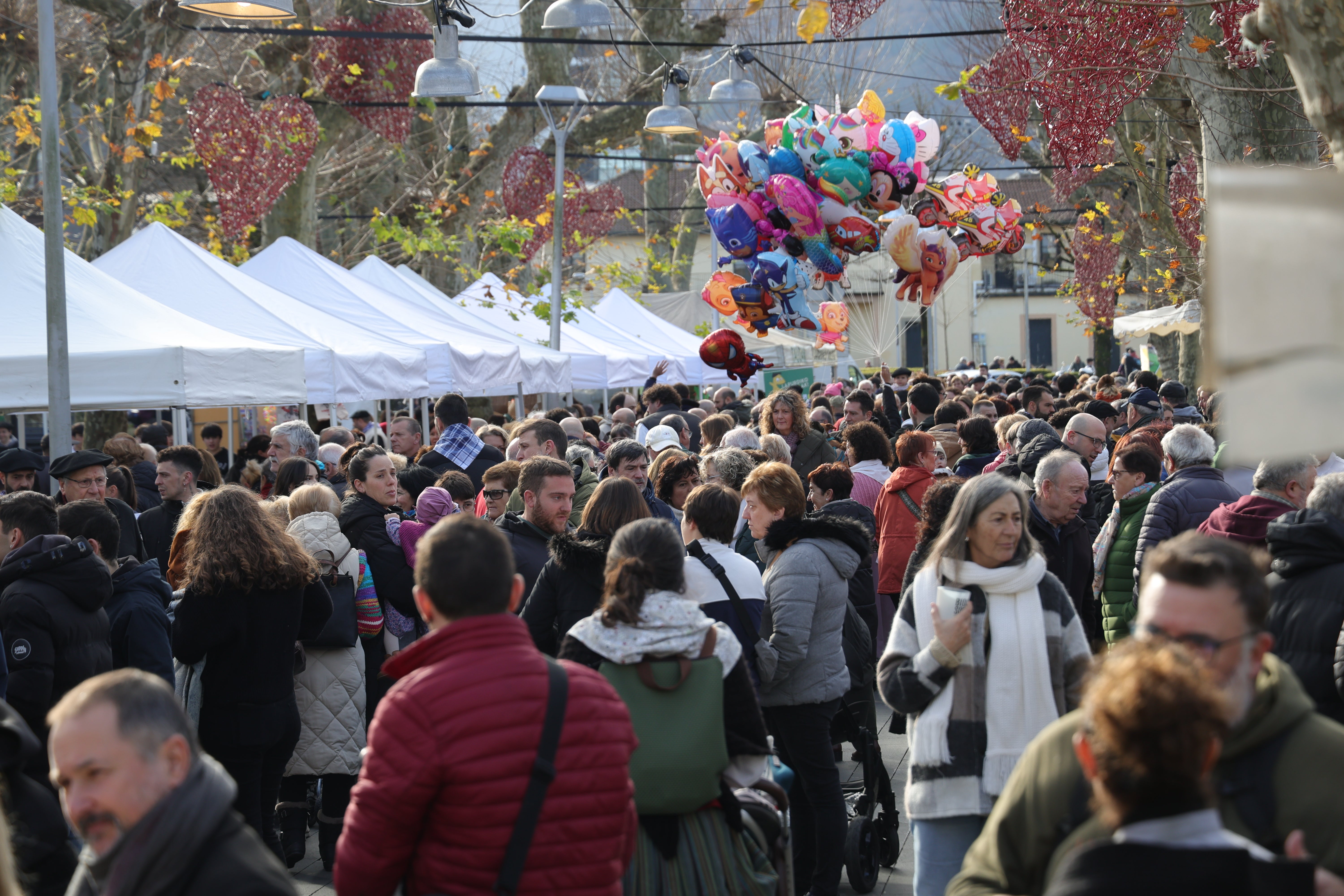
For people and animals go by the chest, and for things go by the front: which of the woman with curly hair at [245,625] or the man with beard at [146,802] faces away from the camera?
the woman with curly hair

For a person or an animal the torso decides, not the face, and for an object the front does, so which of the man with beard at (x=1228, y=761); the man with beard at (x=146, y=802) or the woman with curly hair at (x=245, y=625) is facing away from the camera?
the woman with curly hair

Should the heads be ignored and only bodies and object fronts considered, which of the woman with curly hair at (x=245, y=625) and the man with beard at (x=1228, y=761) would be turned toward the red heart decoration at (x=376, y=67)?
the woman with curly hair

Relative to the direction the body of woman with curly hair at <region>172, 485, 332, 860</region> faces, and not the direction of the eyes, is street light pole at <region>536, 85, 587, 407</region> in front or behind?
in front

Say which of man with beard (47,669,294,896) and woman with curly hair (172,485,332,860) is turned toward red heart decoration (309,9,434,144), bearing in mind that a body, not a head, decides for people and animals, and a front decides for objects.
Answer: the woman with curly hair

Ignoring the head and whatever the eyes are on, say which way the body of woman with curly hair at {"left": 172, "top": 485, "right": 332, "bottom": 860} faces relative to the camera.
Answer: away from the camera

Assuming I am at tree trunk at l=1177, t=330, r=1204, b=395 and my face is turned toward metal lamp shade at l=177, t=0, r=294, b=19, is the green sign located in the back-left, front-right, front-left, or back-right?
front-right

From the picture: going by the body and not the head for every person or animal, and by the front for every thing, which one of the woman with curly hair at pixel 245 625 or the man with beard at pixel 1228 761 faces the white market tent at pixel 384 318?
the woman with curly hair

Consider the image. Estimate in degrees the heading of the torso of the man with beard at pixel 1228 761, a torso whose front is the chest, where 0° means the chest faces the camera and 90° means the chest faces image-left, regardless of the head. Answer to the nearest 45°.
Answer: approximately 45°

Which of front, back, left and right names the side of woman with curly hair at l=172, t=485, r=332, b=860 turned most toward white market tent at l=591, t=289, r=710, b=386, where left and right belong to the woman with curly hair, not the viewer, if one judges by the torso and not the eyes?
front

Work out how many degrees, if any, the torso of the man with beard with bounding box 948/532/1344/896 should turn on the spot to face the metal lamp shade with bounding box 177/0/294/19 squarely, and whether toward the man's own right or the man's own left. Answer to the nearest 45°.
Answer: approximately 90° to the man's own right

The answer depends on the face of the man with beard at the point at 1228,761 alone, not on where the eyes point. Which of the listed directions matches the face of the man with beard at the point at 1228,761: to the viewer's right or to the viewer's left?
to the viewer's left

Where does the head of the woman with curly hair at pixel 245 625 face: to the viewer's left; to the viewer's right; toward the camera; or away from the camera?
away from the camera

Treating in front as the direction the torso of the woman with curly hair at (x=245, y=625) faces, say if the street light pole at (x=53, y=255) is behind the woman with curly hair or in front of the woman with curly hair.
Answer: in front

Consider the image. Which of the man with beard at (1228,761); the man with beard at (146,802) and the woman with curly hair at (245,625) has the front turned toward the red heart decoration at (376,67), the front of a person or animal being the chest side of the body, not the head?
the woman with curly hair
